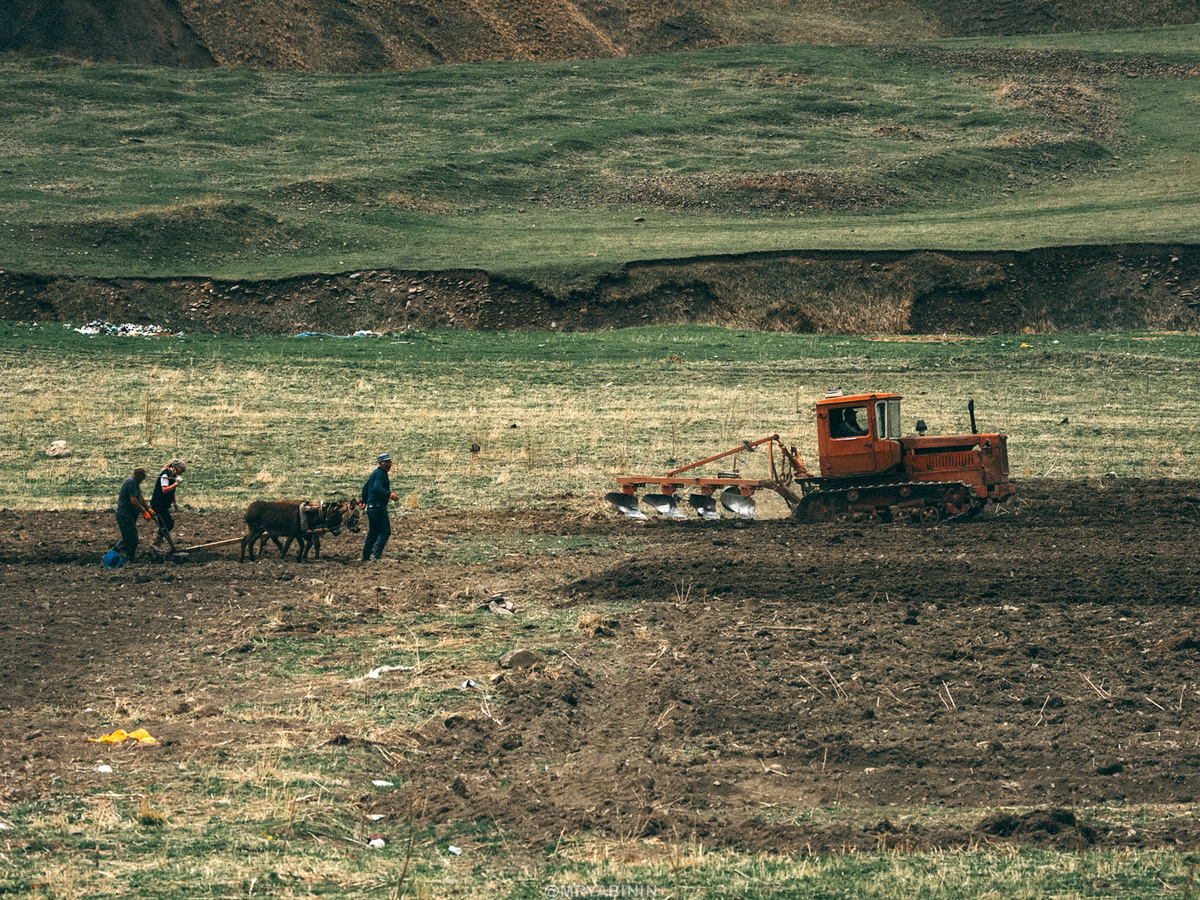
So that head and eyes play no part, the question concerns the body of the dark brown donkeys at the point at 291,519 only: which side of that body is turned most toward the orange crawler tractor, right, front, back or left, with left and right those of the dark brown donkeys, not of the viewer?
front

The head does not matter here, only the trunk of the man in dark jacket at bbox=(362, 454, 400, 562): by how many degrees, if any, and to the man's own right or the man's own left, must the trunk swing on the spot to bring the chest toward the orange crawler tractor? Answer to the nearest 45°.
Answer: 0° — they already face it

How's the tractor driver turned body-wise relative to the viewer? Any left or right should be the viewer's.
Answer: facing to the right of the viewer

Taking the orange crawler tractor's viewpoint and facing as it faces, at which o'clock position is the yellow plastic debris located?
The yellow plastic debris is roughly at 4 o'clock from the orange crawler tractor.

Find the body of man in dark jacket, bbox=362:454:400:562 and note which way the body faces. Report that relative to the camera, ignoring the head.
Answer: to the viewer's right

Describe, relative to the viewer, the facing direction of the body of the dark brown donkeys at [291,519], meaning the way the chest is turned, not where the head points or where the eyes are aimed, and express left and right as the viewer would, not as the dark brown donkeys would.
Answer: facing to the right of the viewer

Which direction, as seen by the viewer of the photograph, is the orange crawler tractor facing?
facing to the right of the viewer

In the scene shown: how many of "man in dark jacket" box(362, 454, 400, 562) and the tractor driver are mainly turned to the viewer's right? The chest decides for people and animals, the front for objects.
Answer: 2

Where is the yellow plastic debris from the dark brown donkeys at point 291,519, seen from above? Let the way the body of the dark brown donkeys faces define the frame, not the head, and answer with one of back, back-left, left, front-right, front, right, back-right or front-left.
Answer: right

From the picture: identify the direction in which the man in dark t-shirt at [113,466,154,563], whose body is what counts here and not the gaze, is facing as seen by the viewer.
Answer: to the viewer's right
